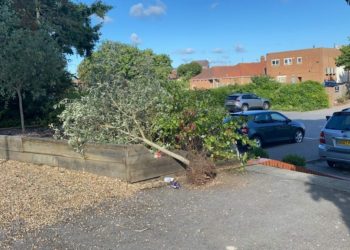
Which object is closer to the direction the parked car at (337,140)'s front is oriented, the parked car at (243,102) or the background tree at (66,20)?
the parked car

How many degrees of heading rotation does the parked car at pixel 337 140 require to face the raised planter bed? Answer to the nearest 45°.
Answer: approximately 135° to its left

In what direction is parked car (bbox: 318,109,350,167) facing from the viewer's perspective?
away from the camera
